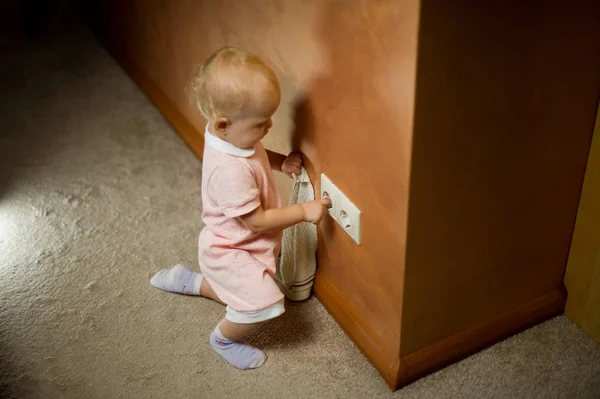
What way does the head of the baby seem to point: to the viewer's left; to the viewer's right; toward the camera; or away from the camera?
to the viewer's right

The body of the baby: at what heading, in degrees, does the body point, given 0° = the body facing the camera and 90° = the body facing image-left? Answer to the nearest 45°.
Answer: approximately 270°
